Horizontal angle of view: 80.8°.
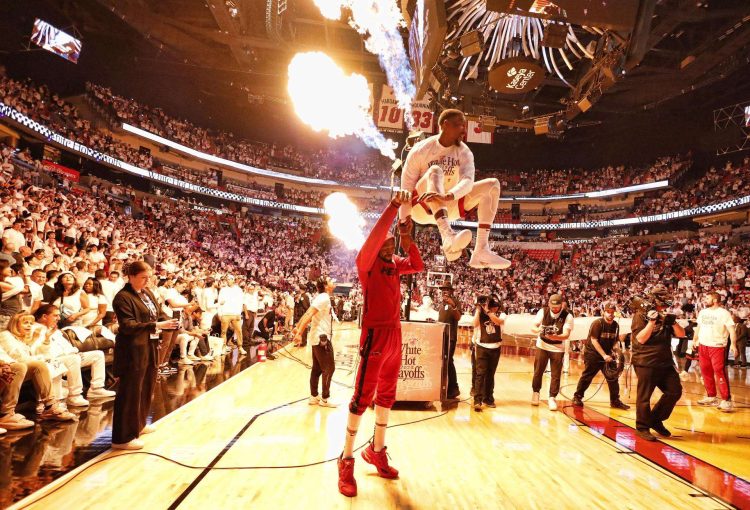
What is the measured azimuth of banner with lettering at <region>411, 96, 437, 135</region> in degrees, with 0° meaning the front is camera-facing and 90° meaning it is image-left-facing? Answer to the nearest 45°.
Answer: approximately 0°

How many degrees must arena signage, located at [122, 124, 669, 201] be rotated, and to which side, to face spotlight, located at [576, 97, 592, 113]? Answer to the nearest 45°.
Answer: approximately 45° to its left

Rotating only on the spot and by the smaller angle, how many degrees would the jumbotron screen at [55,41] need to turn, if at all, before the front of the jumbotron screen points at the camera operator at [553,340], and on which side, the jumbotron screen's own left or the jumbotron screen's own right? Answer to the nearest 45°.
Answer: approximately 45° to the jumbotron screen's own right

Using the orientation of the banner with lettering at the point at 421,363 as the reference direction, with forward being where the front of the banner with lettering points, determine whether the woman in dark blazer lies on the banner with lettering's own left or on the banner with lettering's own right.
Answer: on the banner with lettering's own right

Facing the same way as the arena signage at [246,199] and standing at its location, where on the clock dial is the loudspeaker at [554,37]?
The loudspeaker is roughly at 11 o'clock from the arena signage.
